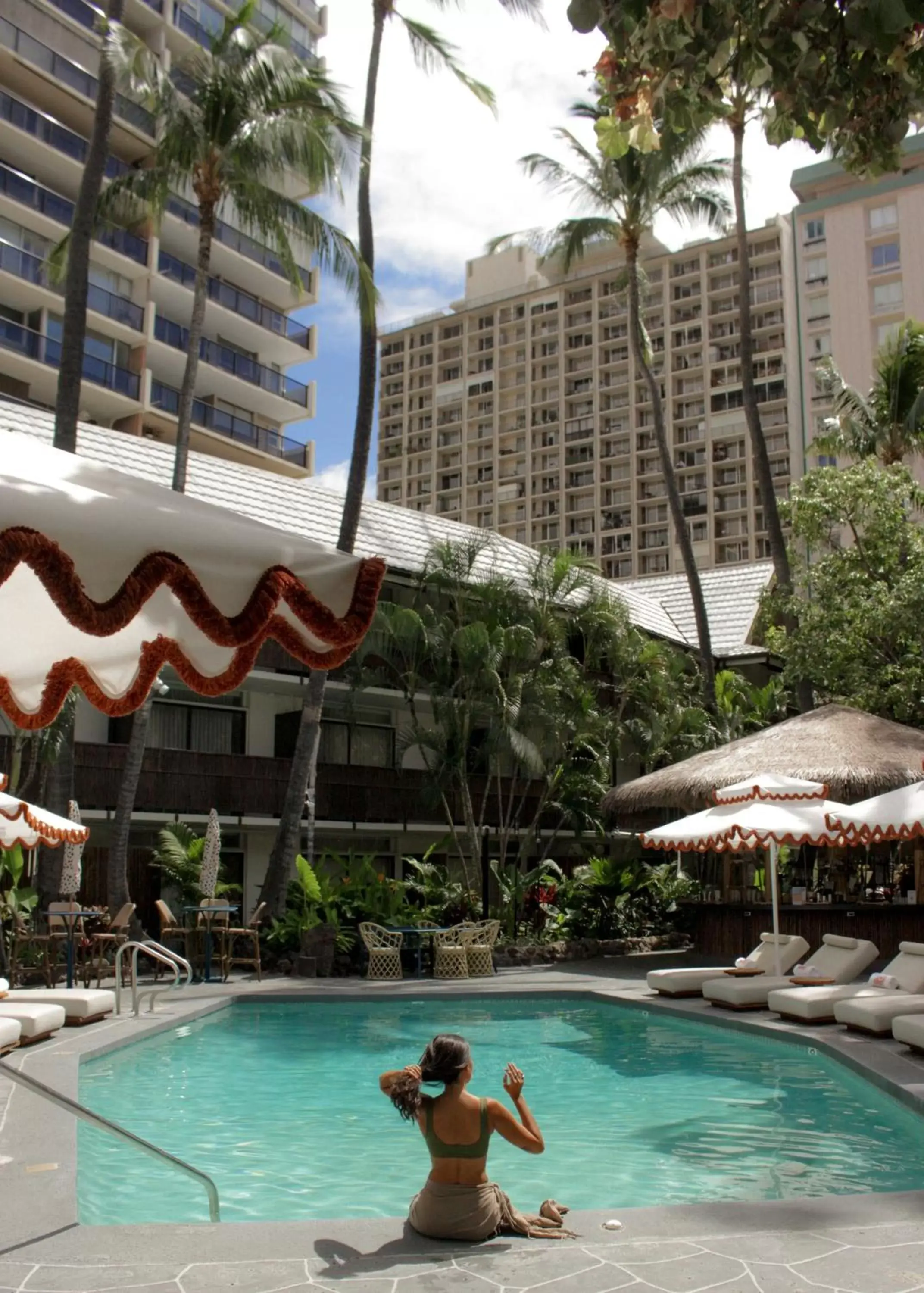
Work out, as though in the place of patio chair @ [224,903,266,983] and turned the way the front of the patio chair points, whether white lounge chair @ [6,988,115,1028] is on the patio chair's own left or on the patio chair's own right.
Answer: on the patio chair's own left

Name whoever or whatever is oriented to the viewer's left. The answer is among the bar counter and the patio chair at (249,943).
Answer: the patio chair

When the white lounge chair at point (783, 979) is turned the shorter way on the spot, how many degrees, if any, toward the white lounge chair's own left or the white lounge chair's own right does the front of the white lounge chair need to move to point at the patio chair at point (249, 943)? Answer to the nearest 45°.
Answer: approximately 45° to the white lounge chair's own right

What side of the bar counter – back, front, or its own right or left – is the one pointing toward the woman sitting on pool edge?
front

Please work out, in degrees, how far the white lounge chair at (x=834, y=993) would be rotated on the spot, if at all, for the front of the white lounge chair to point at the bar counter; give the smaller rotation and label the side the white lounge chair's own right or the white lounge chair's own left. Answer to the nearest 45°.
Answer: approximately 135° to the white lounge chair's own right

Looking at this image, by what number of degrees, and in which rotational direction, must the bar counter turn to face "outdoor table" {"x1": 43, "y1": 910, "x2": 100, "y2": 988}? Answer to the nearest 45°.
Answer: approximately 45° to its right

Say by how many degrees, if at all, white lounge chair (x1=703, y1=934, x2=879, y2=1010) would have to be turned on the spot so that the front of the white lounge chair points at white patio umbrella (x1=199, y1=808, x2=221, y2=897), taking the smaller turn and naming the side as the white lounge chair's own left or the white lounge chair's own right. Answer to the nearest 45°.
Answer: approximately 45° to the white lounge chair's own right

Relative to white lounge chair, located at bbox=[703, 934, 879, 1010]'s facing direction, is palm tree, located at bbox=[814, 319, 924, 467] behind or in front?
behind

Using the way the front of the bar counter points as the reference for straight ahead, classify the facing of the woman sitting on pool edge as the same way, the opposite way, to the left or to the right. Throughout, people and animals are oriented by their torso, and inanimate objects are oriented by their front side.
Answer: the opposite way

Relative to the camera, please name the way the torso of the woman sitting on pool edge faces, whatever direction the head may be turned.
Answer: away from the camera

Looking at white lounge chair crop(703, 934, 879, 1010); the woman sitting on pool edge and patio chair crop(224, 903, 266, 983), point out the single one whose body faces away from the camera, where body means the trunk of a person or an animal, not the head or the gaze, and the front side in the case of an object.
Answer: the woman sitting on pool edge

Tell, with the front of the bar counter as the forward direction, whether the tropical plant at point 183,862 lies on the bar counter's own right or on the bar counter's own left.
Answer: on the bar counter's own right

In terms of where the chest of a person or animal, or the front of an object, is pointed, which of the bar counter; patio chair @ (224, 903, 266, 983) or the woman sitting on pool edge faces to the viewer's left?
the patio chair

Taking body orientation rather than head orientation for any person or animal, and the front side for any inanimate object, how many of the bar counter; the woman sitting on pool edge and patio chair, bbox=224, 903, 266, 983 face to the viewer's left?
1

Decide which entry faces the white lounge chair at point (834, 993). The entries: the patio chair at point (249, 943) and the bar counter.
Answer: the bar counter

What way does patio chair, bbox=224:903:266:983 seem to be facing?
to the viewer's left
